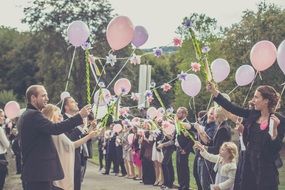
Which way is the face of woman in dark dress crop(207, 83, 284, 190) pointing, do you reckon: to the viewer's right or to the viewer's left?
to the viewer's left

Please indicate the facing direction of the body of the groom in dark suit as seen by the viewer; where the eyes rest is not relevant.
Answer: to the viewer's right

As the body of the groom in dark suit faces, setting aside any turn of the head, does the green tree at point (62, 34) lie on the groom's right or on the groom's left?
on the groom's left

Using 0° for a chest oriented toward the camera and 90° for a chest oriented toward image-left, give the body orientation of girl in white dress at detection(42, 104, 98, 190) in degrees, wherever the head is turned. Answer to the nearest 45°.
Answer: approximately 270°

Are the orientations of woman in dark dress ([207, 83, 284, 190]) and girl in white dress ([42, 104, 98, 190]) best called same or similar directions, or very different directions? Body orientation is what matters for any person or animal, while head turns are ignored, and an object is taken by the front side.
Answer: very different directions

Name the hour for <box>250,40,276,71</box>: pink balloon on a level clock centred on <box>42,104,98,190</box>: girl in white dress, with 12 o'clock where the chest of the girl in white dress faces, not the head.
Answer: The pink balloon is roughly at 12 o'clock from the girl in white dress.

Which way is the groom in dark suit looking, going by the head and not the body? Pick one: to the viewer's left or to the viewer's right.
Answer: to the viewer's right

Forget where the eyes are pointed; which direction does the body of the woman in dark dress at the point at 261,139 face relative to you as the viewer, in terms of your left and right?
facing the viewer and to the left of the viewer

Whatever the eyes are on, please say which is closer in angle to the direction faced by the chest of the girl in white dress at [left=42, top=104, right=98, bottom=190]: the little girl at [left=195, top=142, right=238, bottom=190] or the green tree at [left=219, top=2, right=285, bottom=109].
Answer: the little girl
